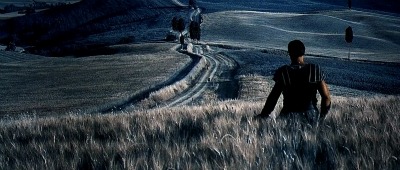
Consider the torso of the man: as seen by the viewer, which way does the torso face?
away from the camera
